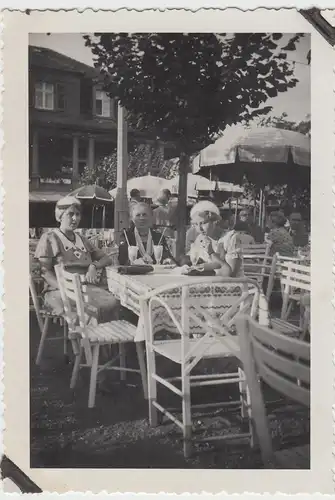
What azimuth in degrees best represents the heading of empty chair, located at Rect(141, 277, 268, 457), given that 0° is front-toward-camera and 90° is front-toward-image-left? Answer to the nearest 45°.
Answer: approximately 135°

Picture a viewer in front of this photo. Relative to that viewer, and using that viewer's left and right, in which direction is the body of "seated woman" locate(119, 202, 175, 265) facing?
facing the viewer
